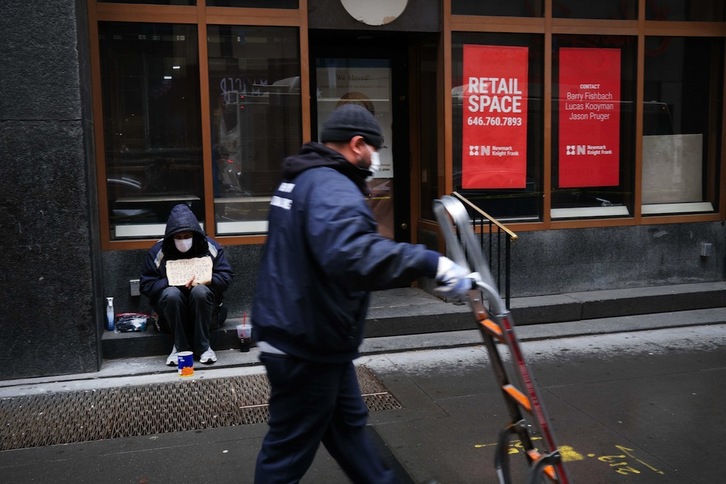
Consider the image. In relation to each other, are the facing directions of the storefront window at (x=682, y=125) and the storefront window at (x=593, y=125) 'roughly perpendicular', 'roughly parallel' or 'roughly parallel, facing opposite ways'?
roughly parallel

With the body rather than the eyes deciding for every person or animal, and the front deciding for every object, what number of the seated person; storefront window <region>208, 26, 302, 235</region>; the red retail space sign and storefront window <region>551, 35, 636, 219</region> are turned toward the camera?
4

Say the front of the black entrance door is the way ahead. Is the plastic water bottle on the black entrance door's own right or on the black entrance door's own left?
on the black entrance door's own right

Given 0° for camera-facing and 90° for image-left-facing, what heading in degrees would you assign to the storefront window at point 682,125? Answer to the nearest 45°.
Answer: approximately 0°

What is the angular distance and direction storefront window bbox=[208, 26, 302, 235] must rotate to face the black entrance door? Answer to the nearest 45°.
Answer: approximately 135° to its left

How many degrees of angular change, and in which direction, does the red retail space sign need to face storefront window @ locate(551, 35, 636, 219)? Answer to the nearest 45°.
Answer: approximately 135° to its left

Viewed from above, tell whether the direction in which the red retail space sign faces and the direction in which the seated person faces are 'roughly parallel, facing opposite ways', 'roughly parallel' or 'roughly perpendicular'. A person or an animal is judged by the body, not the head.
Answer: roughly parallel

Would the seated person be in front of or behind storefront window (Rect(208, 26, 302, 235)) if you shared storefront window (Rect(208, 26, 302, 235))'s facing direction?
in front

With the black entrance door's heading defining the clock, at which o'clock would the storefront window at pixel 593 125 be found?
The storefront window is roughly at 9 o'clock from the black entrance door.

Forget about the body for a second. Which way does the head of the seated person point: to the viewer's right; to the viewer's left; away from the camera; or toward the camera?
toward the camera

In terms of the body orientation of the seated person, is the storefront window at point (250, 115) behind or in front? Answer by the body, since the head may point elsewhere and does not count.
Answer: behind

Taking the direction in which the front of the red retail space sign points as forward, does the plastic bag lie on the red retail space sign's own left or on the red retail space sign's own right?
on the red retail space sign's own right

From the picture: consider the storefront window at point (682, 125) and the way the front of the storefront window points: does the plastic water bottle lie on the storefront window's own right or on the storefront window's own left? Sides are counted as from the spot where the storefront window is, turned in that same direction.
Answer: on the storefront window's own right

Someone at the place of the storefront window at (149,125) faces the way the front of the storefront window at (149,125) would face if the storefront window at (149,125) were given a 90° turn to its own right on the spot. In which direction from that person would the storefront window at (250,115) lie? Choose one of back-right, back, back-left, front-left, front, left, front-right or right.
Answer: back

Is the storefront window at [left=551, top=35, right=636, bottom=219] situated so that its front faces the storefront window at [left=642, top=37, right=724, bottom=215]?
no

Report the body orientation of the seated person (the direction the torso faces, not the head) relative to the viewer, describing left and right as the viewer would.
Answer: facing the viewer

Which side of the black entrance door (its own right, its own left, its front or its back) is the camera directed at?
front

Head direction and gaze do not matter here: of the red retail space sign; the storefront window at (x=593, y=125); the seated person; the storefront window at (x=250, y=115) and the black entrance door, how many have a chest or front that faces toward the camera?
5

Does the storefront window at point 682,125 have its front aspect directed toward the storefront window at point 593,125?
no

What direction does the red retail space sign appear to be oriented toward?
toward the camera
